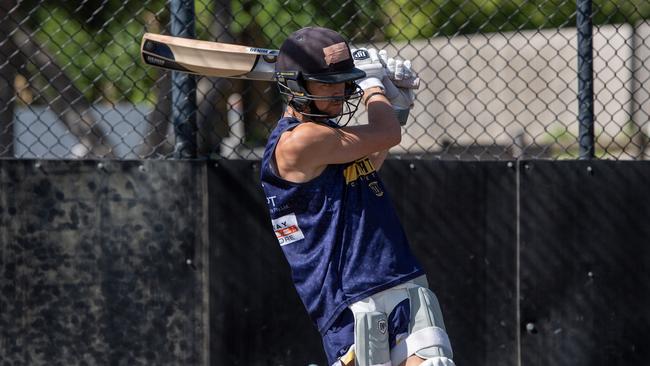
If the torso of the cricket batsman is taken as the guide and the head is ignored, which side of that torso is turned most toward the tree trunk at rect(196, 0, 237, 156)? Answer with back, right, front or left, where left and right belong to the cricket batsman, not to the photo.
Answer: back

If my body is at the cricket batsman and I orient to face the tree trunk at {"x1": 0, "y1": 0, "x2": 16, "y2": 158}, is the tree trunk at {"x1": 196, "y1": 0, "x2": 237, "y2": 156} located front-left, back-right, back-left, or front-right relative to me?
front-right

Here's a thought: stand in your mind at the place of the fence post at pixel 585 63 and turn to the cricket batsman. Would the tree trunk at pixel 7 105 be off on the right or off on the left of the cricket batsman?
right

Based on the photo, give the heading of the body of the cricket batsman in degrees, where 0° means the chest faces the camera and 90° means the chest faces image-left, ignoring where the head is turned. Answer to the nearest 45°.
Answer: approximately 315°

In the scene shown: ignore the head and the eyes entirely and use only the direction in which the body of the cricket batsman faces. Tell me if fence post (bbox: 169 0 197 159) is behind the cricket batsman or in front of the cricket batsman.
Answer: behind

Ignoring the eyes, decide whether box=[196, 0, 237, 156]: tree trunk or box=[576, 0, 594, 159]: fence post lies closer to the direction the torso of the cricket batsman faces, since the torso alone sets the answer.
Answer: the fence post

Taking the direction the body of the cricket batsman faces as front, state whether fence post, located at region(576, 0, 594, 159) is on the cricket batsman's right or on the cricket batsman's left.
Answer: on the cricket batsman's left
